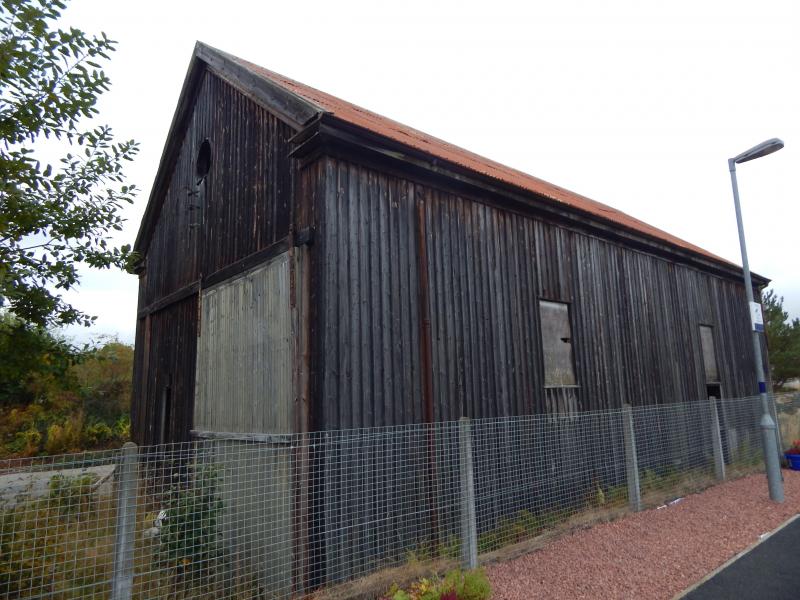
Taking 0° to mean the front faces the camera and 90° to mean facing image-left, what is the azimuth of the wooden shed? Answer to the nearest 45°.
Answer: approximately 45°

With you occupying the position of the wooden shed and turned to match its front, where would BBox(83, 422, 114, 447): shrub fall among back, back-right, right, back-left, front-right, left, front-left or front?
right

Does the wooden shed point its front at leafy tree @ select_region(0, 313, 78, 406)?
yes
